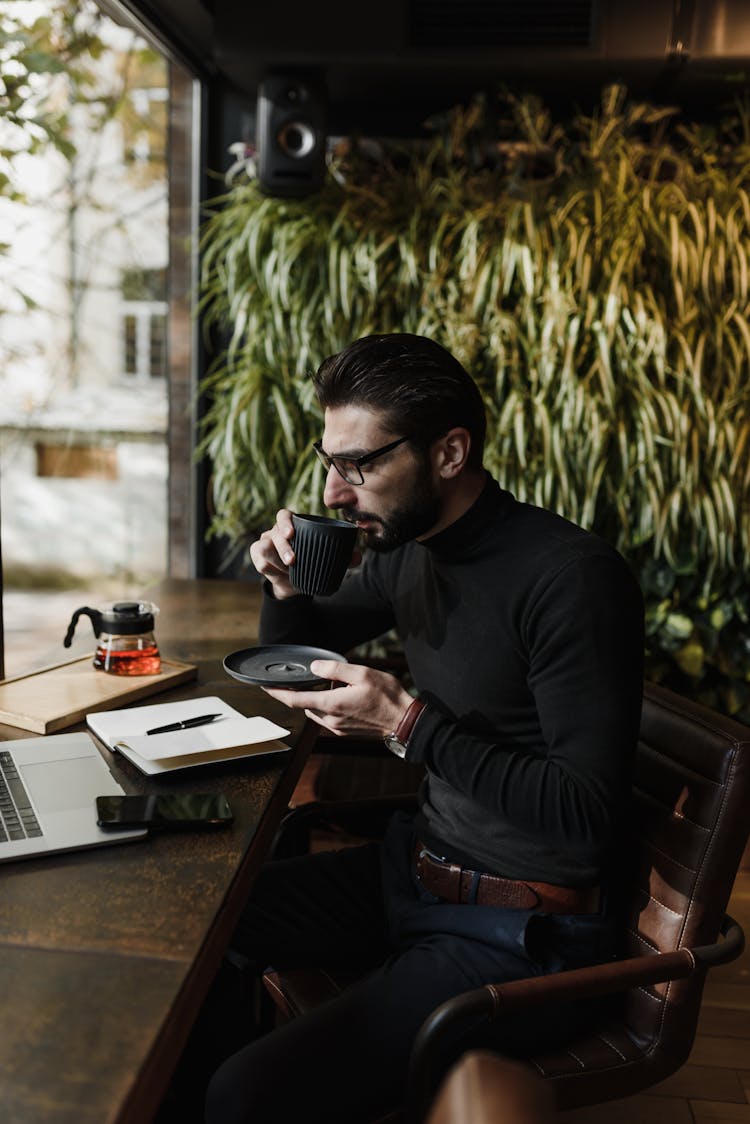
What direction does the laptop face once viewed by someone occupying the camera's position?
facing to the right of the viewer

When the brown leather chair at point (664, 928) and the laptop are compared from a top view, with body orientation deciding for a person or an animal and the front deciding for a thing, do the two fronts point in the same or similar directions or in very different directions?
very different directions

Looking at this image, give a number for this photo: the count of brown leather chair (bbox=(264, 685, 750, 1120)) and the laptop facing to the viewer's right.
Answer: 1

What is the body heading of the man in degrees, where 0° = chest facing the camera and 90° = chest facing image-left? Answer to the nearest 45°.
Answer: approximately 45°

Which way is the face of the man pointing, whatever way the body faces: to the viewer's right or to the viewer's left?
to the viewer's left

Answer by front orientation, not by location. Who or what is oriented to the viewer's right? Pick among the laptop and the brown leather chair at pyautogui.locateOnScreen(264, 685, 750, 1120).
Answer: the laptop

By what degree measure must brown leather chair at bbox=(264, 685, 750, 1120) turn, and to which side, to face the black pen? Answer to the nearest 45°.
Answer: approximately 45° to its right

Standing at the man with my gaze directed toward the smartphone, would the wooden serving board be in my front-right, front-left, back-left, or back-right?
front-right

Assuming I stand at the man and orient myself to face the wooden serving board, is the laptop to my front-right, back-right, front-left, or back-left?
front-left

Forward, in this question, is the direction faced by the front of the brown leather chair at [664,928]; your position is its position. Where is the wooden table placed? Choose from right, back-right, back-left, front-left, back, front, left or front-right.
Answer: front

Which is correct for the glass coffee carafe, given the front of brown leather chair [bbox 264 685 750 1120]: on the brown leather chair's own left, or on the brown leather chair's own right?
on the brown leather chair's own right

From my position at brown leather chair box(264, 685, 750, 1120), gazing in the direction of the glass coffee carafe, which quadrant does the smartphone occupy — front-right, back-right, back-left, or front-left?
front-left

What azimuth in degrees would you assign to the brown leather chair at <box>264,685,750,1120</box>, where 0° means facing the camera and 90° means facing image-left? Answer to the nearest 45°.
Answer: approximately 45°

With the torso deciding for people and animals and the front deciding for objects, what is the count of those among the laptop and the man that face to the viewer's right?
1

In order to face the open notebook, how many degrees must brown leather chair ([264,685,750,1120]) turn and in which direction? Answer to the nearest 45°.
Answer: approximately 45° to its right
